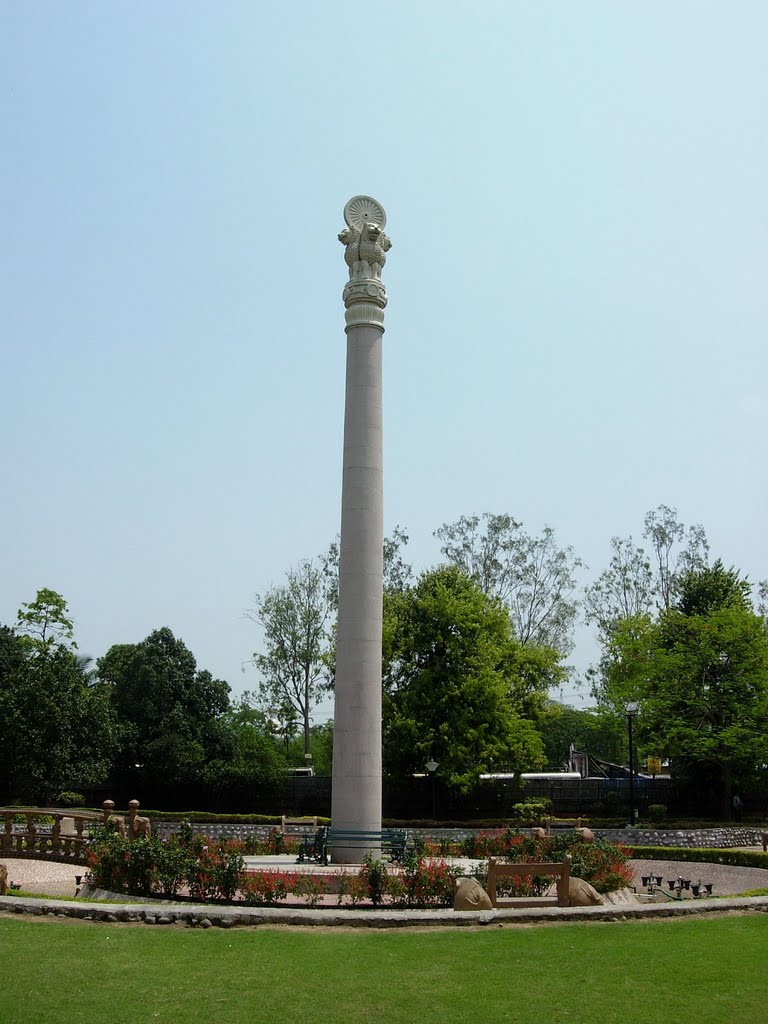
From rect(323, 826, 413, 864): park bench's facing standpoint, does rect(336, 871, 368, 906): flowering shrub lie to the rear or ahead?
ahead

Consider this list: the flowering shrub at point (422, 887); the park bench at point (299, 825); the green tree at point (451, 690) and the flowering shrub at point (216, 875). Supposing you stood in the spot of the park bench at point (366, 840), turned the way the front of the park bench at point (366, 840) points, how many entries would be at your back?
2

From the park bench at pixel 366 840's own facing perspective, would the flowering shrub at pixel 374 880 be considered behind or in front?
in front

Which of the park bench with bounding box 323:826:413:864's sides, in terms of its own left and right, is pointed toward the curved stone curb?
front

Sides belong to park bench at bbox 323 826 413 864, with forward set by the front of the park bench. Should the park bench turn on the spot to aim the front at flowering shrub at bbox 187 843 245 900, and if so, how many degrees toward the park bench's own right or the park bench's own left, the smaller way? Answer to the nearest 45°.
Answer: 0° — it already faces it

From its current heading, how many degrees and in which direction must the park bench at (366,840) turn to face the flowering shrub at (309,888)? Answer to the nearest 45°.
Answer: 0° — it already faces it

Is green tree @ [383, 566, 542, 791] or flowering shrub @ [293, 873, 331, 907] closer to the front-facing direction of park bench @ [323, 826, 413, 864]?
the flowering shrub

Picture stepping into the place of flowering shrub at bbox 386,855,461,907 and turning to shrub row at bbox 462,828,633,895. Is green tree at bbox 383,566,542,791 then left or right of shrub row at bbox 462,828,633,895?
left

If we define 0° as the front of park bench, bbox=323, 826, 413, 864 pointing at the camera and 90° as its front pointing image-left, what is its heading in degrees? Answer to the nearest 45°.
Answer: approximately 0°

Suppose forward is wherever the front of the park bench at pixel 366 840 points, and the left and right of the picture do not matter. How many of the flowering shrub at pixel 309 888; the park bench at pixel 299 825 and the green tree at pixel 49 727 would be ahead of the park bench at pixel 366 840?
1

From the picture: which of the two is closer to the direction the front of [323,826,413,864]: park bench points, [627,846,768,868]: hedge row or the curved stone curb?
the curved stone curb

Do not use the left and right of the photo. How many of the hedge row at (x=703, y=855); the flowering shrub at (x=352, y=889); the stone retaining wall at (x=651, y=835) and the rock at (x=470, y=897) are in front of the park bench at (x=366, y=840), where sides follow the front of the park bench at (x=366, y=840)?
2

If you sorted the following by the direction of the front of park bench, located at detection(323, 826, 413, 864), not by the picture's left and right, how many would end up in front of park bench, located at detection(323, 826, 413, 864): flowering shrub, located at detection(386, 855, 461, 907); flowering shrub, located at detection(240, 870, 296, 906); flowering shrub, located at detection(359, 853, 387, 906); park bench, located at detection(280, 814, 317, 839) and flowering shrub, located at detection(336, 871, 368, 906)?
4

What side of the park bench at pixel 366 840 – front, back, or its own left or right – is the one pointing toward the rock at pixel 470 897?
front

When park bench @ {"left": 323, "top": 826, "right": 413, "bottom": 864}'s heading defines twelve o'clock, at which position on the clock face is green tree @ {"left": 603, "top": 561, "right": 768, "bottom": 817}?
The green tree is roughly at 7 o'clock from the park bench.

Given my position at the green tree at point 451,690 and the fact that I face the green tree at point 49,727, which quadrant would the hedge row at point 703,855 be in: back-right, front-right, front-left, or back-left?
back-left

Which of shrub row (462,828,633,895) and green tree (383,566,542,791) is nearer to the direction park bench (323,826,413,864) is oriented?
the shrub row
